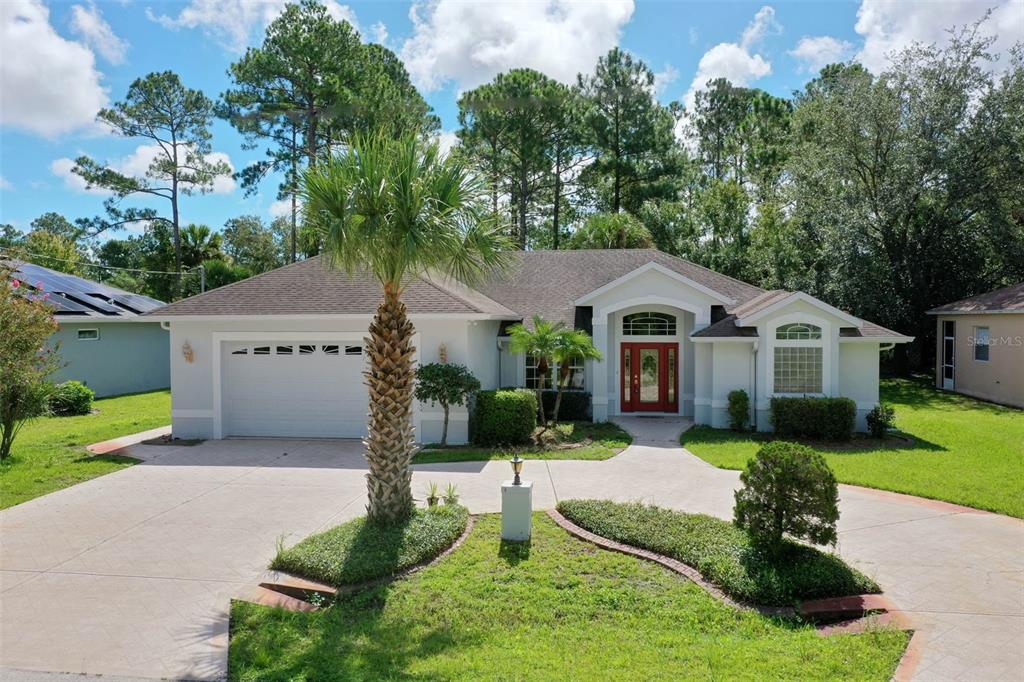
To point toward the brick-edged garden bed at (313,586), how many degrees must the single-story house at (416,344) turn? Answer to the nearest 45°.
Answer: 0° — it already faces it

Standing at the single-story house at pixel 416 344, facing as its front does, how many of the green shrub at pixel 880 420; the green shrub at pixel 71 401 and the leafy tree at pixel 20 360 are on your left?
1

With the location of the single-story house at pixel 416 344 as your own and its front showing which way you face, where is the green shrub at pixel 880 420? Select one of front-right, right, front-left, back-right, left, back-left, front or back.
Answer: left

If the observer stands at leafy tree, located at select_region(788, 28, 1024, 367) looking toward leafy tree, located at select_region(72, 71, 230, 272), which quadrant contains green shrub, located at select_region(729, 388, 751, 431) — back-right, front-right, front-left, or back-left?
front-left

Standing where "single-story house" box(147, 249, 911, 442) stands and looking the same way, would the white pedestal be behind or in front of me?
in front

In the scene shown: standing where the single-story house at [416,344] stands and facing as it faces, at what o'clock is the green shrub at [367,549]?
The green shrub is roughly at 12 o'clock from the single-story house.

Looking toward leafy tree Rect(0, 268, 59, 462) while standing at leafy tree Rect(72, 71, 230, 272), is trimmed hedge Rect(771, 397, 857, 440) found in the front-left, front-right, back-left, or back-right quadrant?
front-left

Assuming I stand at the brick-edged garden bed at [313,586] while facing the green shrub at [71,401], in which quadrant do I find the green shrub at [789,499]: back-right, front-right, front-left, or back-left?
back-right

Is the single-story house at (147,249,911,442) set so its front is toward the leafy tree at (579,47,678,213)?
no

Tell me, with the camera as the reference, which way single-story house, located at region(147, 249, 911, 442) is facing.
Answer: facing the viewer

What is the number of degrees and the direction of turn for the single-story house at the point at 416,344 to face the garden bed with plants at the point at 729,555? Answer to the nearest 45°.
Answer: approximately 45° to its left

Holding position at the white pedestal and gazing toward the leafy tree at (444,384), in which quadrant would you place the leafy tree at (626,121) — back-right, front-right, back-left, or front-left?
front-right

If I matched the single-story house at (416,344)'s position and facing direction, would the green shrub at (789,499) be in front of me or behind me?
in front

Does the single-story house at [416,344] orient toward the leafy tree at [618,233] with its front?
no

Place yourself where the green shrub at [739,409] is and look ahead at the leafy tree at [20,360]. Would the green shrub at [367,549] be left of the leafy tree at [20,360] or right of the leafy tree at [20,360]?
left

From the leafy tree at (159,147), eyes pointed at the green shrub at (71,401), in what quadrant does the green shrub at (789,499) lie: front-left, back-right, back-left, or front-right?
front-left

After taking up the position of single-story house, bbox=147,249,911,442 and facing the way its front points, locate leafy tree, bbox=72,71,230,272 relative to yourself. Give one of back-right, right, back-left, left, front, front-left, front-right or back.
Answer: back-right

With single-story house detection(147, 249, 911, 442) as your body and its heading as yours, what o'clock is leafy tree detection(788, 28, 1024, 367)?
The leafy tree is roughly at 8 o'clock from the single-story house.
